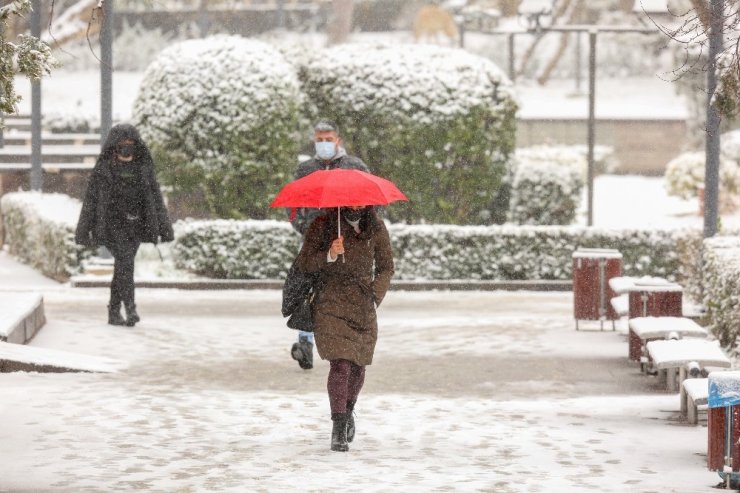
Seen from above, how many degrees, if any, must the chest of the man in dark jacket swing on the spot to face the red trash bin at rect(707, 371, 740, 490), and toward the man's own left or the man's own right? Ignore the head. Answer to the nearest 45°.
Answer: approximately 45° to the man's own left

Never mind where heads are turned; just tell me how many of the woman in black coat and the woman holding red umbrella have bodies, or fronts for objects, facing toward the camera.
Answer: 2

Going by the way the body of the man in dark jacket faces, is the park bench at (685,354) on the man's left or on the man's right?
on the man's left

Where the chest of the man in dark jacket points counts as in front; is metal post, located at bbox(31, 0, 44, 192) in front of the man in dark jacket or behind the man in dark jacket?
behind

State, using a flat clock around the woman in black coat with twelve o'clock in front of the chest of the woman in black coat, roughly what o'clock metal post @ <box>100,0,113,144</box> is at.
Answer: The metal post is roughly at 6 o'clock from the woman in black coat.

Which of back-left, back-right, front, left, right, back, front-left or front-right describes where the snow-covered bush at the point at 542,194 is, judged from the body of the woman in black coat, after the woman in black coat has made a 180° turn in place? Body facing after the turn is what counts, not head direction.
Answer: front-right

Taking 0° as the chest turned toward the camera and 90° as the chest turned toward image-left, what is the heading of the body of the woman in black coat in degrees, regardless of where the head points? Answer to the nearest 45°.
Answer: approximately 0°

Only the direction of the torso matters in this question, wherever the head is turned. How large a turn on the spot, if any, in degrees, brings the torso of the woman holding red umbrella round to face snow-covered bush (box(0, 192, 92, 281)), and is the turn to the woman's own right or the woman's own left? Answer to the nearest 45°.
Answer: approximately 180°

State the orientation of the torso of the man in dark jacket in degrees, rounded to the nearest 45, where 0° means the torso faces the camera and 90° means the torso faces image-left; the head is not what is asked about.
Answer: approximately 0°

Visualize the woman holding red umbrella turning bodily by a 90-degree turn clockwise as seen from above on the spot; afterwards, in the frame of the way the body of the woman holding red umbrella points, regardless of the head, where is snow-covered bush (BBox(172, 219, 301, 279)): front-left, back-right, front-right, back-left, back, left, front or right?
right
